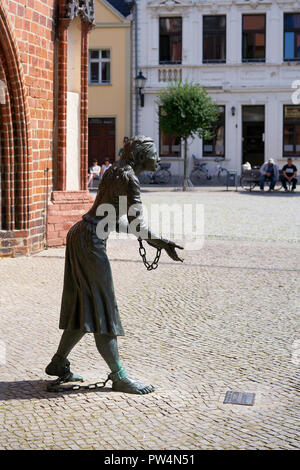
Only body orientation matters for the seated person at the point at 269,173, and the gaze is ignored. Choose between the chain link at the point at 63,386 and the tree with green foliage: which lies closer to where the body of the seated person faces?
the chain link

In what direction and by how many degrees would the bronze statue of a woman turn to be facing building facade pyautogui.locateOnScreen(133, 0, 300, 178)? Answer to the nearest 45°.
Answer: approximately 90° to its left

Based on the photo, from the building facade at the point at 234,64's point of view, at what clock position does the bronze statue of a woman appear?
The bronze statue of a woman is roughly at 12 o'clock from the building facade.

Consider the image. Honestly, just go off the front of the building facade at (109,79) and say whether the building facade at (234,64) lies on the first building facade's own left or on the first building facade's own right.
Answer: on the first building facade's own left

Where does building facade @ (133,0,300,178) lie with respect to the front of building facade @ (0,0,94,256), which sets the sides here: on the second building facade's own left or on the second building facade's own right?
on the second building facade's own left

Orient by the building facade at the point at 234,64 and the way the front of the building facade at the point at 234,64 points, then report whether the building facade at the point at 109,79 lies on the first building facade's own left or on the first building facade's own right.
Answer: on the first building facade's own right

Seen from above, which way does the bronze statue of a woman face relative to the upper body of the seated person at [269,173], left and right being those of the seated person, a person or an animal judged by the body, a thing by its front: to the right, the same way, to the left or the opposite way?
to the left

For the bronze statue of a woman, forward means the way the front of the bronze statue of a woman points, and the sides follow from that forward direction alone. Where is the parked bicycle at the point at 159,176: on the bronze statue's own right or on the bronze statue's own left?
on the bronze statue's own left

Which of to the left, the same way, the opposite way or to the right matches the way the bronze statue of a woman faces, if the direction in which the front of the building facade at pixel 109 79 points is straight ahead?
to the left

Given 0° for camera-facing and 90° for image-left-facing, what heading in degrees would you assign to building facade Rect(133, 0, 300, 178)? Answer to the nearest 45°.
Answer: approximately 0°

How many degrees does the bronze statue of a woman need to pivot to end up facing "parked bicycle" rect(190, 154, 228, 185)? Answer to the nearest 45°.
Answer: approximately 90° to its left

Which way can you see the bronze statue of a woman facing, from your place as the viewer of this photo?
facing to the right of the viewer

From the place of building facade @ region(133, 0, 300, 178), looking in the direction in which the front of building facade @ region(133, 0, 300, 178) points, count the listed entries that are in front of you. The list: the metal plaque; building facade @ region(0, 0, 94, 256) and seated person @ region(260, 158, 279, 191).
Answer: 3
